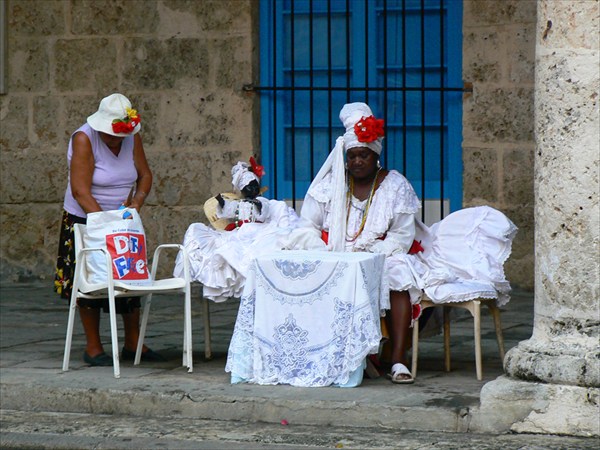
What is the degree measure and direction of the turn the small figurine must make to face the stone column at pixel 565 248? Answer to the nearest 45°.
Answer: approximately 45° to its left

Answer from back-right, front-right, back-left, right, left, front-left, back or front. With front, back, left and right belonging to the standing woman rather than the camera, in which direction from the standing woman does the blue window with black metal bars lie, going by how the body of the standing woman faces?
left

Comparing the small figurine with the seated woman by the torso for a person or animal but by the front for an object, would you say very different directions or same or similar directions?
same or similar directions

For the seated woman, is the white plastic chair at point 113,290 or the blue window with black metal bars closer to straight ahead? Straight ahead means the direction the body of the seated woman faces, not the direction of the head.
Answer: the white plastic chair

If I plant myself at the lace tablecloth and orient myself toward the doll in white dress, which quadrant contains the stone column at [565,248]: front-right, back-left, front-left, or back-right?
back-right

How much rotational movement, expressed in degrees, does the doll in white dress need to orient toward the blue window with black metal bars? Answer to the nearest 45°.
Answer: approximately 180°

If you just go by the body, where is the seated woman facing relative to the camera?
toward the camera

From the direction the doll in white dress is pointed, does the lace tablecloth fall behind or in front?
in front

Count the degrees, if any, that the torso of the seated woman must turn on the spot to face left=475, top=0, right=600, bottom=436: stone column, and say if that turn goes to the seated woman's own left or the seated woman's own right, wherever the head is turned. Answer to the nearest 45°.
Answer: approximately 45° to the seated woman's own left

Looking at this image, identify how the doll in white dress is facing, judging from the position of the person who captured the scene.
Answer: facing the viewer
